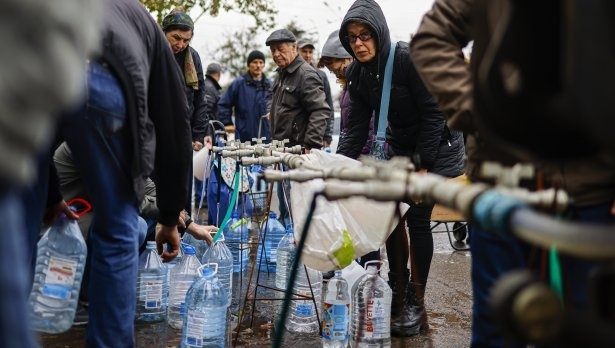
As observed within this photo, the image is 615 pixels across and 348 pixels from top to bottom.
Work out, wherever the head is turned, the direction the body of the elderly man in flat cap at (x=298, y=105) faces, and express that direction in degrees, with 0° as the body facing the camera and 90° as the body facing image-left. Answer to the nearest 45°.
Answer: approximately 45°

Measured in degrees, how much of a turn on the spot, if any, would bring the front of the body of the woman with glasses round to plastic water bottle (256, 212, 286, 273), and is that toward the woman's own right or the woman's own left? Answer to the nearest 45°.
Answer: approximately 90° to the woman's own right

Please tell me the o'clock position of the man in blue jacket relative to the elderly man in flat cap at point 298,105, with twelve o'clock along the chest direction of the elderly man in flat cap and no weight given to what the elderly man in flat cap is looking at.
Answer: The man in blue jacket is roughly at 4 o'clock from the elderly man in flat cap.

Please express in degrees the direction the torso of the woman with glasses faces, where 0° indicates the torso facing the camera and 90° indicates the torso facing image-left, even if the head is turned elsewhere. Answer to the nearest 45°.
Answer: approximately 45°

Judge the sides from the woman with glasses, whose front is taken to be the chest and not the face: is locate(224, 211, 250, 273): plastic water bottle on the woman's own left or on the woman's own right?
on the woman's own right
